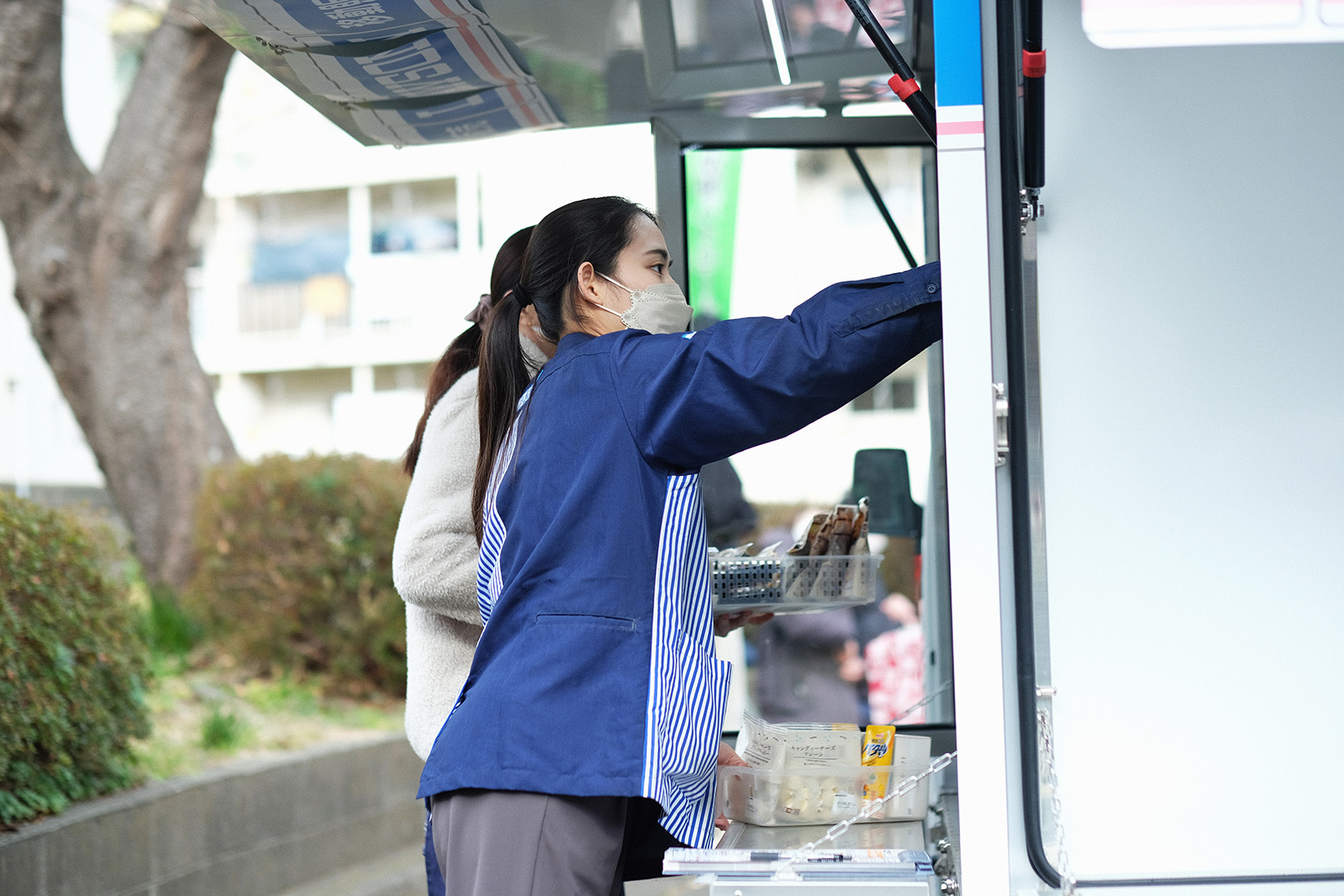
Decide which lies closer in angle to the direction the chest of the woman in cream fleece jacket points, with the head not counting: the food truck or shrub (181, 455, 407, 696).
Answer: the food truck

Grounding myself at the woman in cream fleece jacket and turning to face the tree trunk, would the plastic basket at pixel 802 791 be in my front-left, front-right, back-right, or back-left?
back-right

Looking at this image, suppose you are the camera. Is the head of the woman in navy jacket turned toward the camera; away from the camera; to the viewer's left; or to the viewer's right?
to the viewer's right

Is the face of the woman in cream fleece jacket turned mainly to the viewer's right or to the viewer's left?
to the viewer's right

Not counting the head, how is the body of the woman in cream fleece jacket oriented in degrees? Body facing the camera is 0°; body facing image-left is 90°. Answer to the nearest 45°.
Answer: approximately 270°

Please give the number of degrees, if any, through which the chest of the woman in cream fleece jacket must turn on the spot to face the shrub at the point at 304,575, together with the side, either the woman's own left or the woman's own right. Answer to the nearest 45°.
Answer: approximately 90° to the woman's own left

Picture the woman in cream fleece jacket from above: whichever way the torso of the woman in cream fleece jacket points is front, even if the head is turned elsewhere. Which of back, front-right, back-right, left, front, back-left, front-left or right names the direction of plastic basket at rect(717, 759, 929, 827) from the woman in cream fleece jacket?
front-right

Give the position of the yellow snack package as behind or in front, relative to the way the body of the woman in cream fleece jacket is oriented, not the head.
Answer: in front

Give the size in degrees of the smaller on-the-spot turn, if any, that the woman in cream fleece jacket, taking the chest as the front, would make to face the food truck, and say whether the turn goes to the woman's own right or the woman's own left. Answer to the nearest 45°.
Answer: approximately 45° to the woman's own right
